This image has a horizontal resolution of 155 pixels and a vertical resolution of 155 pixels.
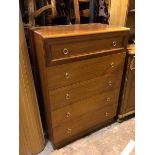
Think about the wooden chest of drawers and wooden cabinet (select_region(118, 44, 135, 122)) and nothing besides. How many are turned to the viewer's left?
0

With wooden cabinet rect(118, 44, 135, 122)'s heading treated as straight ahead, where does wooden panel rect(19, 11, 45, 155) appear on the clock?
wooden panel rect(19, 11, 45, 155) is roughly at 3 o'clock from wooden cabinet rect(118, 44, 135, 122).
